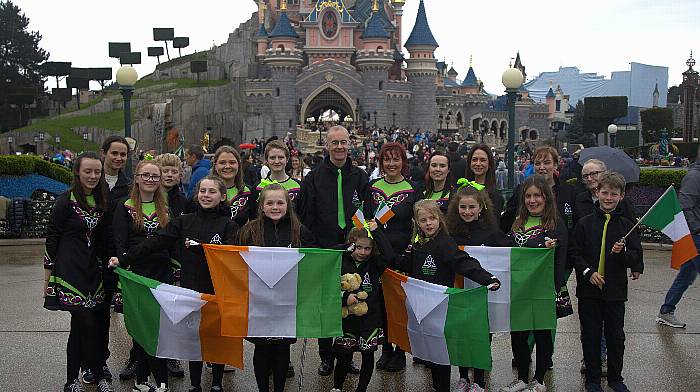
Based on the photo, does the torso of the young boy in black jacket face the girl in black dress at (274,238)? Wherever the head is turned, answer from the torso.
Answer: no

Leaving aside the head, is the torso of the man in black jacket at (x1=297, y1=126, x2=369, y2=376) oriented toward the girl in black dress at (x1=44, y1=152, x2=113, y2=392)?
no

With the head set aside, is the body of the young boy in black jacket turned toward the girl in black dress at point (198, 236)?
no

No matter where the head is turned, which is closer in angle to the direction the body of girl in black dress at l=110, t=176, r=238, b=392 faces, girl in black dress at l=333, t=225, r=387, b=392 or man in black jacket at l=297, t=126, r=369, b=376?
the girl in black dress

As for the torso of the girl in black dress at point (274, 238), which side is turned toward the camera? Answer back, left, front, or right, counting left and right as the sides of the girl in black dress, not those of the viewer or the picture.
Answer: front

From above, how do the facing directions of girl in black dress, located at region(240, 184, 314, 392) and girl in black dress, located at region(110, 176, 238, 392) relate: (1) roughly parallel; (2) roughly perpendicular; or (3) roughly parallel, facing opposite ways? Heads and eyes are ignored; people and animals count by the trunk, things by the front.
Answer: roughly parallel

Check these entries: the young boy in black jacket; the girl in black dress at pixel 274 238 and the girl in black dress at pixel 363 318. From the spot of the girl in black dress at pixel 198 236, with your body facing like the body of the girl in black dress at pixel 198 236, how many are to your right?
0

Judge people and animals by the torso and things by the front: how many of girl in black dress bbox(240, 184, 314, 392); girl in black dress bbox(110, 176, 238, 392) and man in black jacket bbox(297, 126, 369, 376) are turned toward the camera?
3

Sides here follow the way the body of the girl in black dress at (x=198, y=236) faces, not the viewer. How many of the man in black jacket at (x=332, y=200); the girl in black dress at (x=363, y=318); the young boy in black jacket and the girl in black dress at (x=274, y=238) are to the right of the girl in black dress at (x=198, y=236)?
0

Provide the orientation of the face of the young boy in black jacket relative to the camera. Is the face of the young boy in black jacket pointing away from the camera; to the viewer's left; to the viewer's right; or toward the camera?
toward the camera

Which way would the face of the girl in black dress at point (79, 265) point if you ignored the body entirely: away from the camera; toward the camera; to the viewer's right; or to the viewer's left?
toward the camera

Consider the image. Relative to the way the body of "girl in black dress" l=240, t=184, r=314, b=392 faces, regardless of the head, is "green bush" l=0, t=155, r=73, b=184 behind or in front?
behind

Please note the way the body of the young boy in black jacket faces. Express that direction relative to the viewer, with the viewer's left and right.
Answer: facing the viewer

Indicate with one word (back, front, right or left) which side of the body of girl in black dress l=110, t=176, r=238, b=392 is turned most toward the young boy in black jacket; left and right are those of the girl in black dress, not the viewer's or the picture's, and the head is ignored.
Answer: left

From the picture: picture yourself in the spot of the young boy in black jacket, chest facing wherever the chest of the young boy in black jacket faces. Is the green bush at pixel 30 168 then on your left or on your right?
on your right

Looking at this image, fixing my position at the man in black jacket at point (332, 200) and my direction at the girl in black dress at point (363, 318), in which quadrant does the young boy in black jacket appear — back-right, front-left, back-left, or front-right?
front-left
